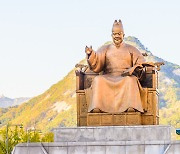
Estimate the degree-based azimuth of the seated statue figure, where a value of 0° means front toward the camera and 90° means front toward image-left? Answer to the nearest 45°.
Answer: approximately 0°
